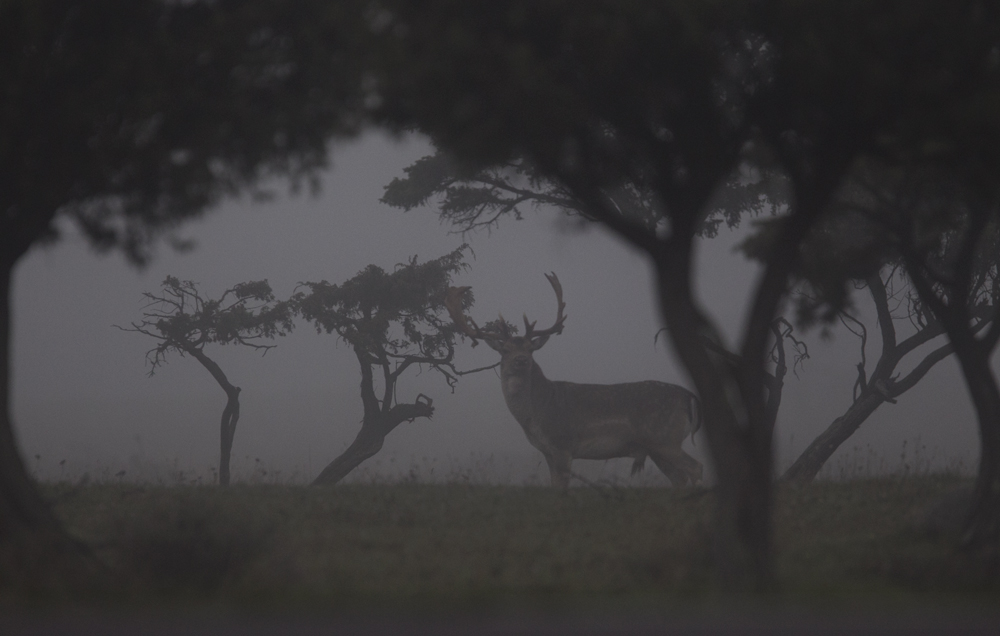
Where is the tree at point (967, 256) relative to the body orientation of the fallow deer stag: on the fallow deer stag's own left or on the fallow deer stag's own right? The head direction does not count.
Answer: on the fallow deer stag's own left

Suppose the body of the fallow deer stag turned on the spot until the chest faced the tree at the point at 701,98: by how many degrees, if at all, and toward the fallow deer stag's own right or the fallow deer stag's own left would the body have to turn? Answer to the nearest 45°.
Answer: approximately 90° to the fallow deer stag's own left

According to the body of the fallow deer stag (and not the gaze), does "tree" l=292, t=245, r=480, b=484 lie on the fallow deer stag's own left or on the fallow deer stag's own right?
on the fallow deer stag's own right

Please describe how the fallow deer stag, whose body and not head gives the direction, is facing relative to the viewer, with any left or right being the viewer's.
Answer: facing to the left of the viewer
